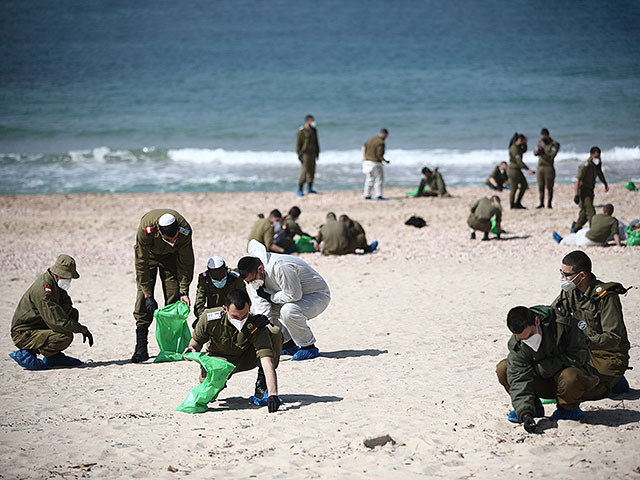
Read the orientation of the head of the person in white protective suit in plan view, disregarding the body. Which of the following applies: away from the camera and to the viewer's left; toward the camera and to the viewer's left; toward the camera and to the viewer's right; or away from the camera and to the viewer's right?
toward the camera and to the viewer's left

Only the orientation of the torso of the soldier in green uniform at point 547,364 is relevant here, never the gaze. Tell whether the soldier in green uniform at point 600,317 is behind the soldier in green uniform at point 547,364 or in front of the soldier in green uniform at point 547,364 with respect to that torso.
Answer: behind

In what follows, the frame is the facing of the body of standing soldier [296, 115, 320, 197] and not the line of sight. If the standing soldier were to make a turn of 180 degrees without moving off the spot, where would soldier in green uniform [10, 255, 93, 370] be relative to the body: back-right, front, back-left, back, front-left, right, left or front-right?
back-left

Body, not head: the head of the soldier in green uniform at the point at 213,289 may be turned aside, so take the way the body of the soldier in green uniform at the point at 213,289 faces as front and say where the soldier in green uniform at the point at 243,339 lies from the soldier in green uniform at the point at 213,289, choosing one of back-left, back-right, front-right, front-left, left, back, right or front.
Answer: front

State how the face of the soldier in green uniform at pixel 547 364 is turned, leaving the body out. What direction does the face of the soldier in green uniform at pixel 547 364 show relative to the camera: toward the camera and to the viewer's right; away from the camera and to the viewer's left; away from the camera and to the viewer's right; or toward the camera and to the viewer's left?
toward the camera and to the viewer's left

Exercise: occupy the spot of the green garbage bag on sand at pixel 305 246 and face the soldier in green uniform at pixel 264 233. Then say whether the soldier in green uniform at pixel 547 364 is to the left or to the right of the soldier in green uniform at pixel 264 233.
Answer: left

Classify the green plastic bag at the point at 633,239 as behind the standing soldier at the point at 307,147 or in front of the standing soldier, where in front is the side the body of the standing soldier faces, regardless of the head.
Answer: in front

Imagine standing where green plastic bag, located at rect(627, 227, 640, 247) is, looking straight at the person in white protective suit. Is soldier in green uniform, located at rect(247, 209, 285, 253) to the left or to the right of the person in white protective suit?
right

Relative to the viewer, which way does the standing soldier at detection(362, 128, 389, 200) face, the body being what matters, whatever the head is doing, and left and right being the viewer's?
facing away from the viewer and to the right of the viewer

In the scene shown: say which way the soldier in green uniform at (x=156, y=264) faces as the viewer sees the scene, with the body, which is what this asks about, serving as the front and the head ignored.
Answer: toward the camera

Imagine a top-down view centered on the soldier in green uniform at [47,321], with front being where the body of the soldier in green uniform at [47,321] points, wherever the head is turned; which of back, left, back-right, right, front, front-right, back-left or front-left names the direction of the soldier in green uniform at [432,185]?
front-left

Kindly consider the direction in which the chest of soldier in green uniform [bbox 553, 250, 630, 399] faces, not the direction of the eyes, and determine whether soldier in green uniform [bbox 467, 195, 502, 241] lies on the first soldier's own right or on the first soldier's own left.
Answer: on the first soldier's own right
